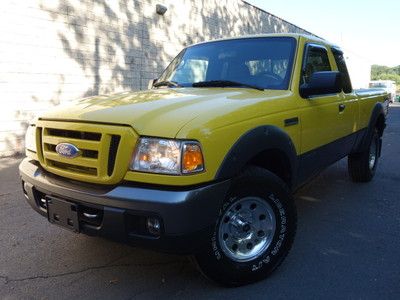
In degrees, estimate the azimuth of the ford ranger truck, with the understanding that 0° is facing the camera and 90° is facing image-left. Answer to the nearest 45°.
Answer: approximately 45°
